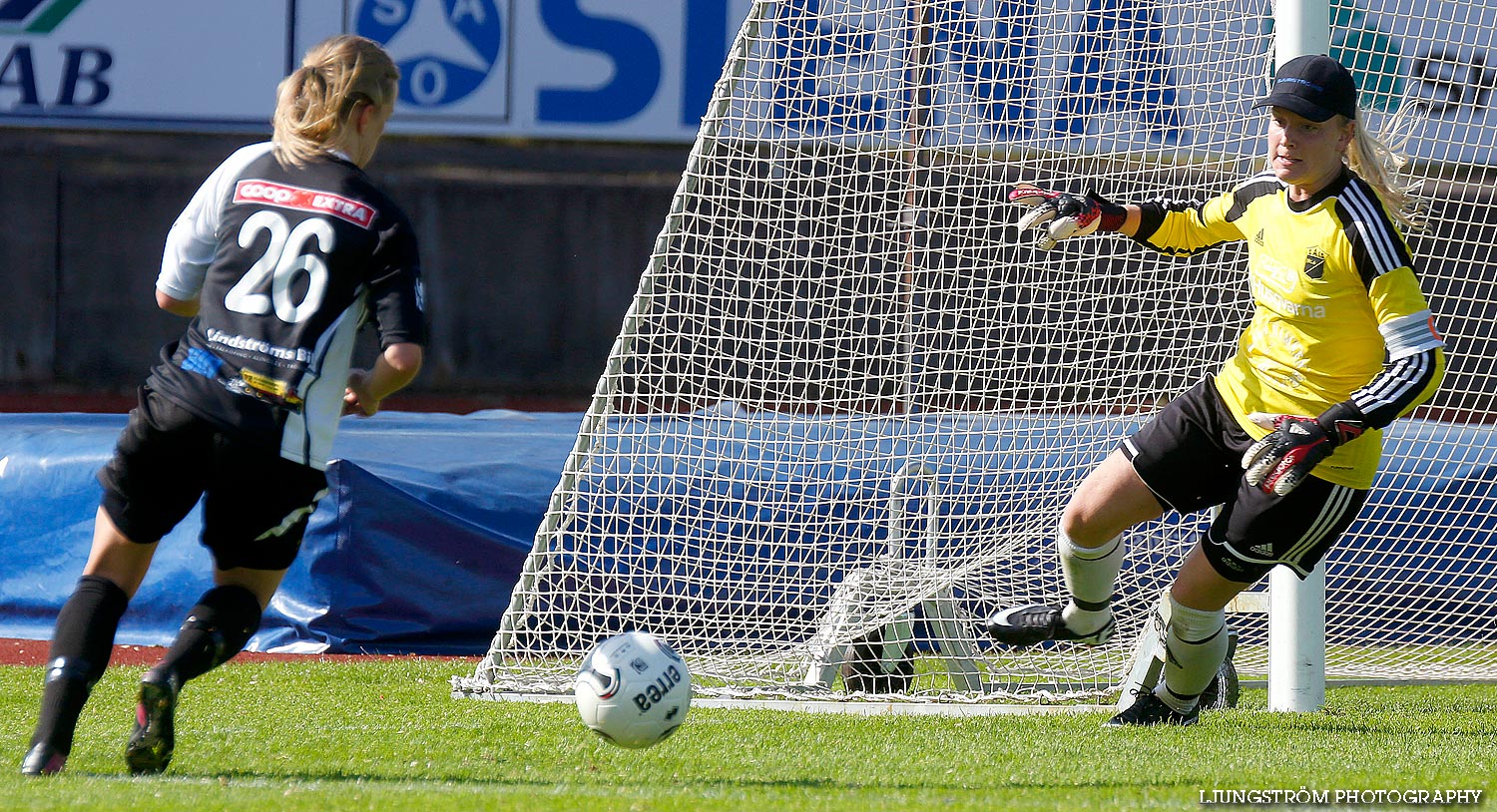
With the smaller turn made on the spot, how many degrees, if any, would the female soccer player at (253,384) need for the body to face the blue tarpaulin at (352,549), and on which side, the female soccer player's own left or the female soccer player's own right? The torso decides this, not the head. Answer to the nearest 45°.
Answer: approximately 45° to the female soccer player's own left

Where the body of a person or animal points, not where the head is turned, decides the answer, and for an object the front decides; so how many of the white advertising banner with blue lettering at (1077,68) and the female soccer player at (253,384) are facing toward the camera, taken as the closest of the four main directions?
1

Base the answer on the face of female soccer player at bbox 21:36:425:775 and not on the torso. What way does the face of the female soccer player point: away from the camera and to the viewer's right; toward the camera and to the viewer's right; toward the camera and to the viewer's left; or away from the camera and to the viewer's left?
away from the camera and to the viewer's right

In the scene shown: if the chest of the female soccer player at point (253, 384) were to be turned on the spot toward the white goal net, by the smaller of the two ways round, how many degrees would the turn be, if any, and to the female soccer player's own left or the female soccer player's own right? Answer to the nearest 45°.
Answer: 0° — they already face it

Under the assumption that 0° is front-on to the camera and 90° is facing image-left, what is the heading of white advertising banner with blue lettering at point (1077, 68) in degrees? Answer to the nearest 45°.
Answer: approximately 0°

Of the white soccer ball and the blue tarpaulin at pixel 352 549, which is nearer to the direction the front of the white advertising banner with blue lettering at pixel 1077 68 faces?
the white soccer ball

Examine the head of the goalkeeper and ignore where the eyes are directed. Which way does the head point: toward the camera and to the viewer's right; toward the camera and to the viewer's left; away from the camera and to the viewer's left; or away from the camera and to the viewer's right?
toward the camera and to the viewer's left

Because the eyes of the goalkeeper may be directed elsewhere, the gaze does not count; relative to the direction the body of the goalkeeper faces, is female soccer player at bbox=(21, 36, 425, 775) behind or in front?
in front

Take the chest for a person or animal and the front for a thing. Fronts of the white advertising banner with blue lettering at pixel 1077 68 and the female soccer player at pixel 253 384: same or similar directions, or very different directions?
very different directions
